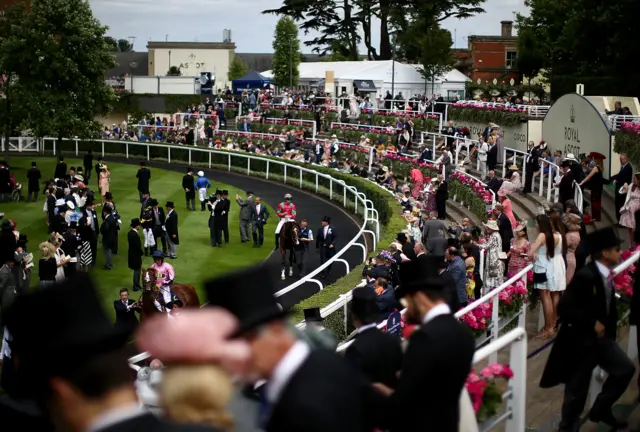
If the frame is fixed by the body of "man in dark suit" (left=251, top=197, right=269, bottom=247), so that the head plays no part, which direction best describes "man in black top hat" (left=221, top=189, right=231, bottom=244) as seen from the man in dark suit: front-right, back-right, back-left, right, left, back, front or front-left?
right

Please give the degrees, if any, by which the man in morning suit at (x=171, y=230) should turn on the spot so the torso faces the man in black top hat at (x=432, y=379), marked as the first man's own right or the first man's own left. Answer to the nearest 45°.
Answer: approximately 90° to the first man's own left

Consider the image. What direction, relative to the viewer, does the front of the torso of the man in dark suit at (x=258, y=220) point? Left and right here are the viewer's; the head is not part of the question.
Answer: facing the viewer

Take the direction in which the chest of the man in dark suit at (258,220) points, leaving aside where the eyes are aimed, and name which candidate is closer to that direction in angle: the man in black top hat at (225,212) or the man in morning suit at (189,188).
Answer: the man in black top hat

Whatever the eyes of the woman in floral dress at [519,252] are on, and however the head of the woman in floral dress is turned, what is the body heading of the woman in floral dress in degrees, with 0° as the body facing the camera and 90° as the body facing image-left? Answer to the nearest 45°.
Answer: approximately 45°
